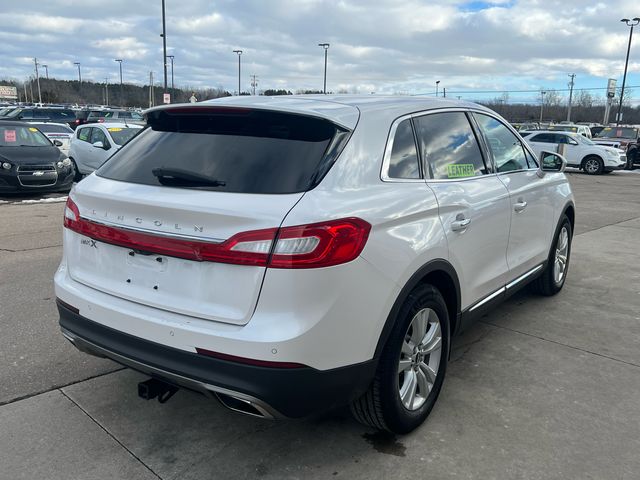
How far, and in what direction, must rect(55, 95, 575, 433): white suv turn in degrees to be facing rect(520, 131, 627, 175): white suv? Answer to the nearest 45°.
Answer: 0° — it already faces it

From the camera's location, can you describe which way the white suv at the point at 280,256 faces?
facing away from the viewer and to the right of the viewer

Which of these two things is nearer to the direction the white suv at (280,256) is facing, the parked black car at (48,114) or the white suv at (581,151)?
the white suv

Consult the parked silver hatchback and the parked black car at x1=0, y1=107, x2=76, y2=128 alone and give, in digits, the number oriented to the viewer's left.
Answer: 1

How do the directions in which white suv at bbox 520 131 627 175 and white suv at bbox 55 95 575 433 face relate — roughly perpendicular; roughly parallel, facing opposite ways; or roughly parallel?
roughly perpendicular

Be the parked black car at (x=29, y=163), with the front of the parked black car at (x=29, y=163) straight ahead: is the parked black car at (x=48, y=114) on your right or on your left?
on your left

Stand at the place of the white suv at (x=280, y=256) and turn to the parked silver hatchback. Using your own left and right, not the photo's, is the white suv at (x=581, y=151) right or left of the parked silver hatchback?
right
